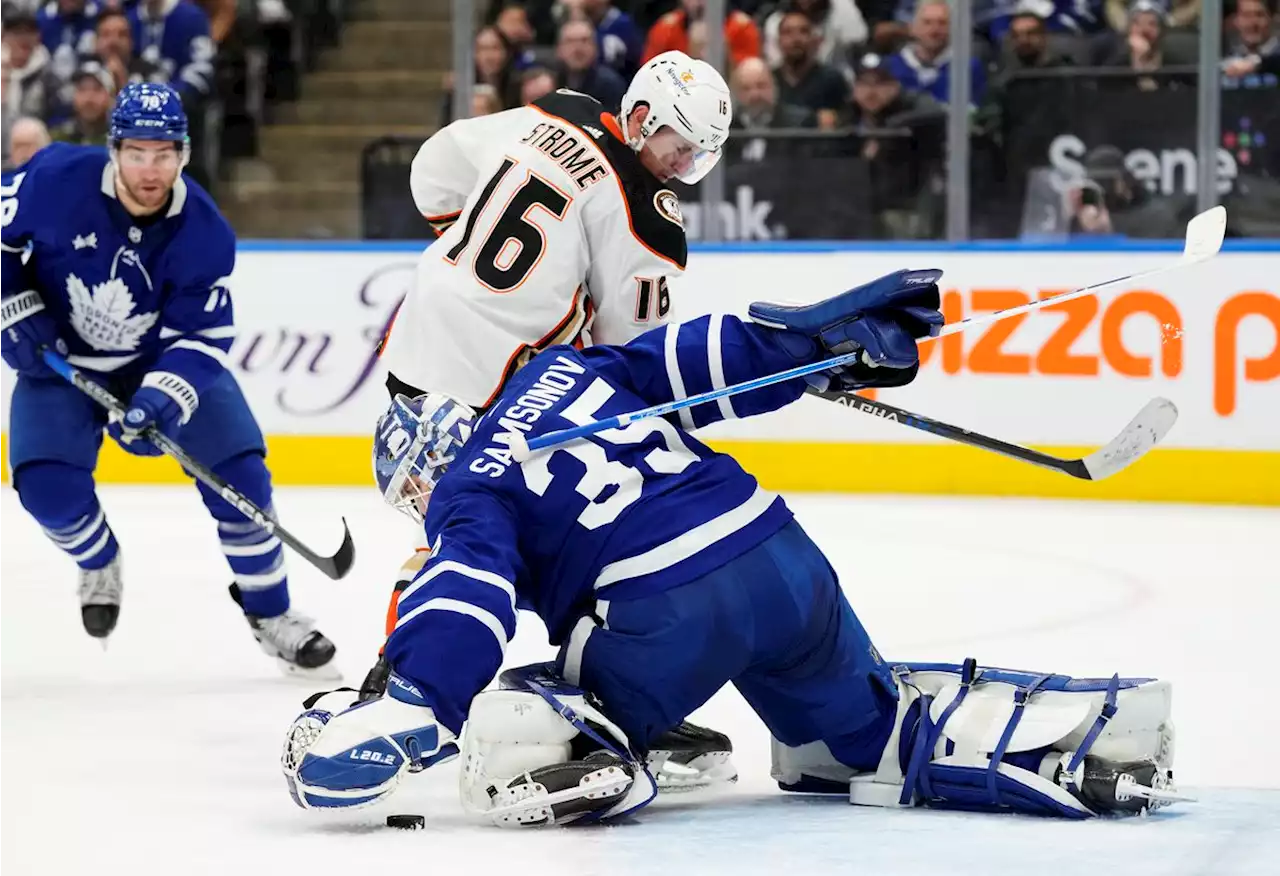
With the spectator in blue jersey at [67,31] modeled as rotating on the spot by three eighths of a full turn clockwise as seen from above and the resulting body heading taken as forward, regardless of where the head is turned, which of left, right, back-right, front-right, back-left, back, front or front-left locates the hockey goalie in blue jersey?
back-left

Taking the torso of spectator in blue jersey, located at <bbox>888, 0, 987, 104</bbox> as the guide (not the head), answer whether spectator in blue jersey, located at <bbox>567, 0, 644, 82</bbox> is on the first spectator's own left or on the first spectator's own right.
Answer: on the first spectator's own right

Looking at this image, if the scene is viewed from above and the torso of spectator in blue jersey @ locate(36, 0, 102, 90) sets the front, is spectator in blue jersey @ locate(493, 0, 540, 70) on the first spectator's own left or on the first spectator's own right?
on the first spectator's own left

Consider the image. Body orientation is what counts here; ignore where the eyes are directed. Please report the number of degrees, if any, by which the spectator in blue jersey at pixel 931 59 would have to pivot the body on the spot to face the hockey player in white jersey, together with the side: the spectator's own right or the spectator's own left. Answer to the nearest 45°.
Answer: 0° — they already face them

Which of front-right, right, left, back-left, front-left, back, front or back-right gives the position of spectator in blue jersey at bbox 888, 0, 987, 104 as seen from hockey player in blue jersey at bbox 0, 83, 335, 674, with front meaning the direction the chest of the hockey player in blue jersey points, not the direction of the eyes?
back-left

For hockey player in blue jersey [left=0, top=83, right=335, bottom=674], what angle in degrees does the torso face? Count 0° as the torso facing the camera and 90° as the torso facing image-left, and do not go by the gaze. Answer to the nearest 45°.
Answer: approximately 0°

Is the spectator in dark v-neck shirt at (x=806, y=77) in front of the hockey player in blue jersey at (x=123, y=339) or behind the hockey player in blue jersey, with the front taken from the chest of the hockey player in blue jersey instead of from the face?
behind

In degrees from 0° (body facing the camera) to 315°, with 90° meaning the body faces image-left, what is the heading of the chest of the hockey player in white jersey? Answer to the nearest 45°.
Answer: approximately 225°

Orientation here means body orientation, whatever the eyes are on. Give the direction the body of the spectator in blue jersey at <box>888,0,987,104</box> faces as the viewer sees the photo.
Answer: toward the camera

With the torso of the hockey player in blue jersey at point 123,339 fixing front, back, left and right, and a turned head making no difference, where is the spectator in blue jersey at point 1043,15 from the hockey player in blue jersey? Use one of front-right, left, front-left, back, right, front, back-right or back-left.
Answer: back-left

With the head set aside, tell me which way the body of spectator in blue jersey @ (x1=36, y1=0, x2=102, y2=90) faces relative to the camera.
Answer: toward the camera

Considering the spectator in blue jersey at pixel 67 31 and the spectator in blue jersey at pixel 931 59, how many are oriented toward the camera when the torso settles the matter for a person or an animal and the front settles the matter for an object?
2

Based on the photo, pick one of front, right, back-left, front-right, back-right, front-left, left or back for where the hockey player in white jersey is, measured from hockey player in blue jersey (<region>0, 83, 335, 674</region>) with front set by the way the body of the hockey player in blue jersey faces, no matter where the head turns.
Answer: front-left

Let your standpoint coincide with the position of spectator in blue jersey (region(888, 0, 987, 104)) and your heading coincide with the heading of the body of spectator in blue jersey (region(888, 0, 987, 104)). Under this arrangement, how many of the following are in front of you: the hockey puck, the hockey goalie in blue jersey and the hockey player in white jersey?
3
